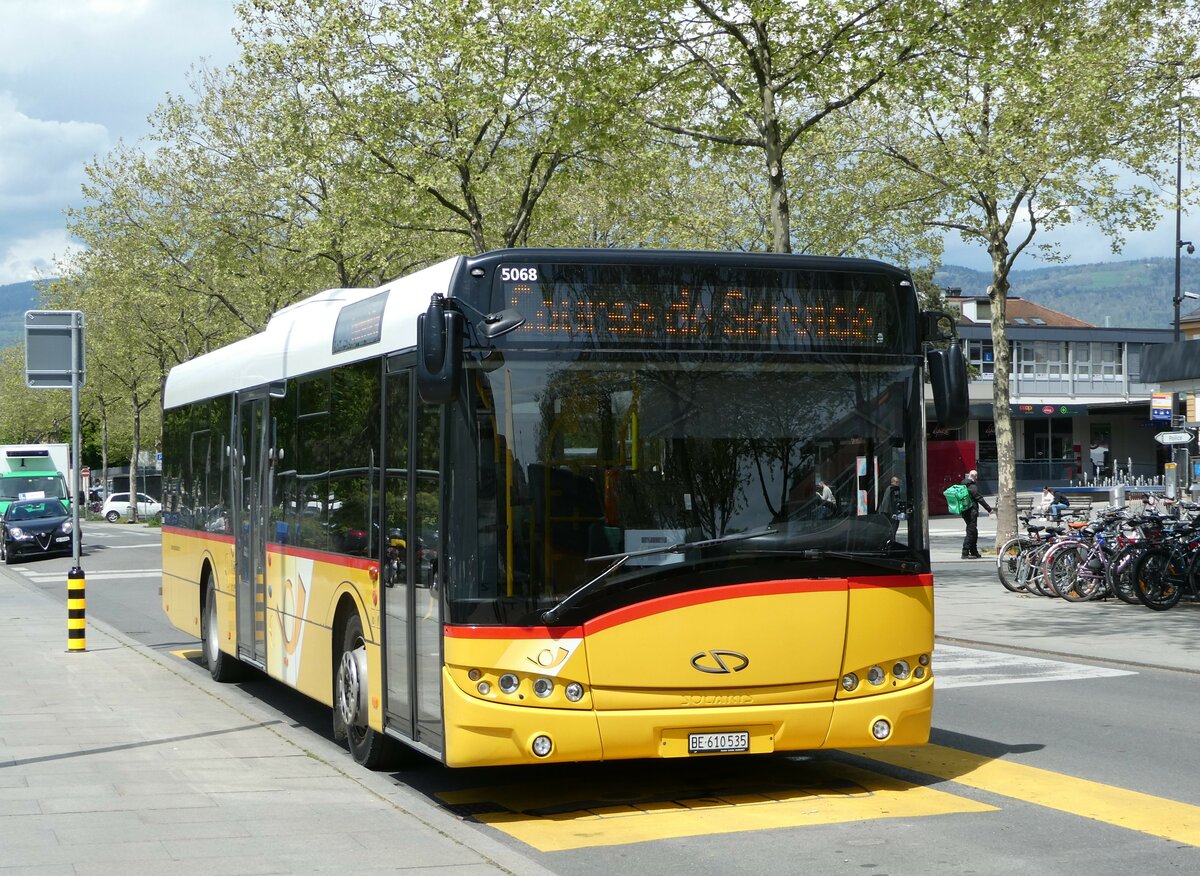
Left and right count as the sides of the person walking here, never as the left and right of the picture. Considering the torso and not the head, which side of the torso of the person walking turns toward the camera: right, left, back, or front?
right

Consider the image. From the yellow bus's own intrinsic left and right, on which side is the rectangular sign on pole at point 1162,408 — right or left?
on its left

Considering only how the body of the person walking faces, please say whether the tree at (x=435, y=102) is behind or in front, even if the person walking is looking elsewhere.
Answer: behind

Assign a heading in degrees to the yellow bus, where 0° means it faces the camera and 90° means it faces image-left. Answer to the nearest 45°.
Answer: approximately 315°

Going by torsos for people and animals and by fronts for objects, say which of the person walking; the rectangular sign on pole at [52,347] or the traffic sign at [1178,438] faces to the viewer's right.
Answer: the person walking

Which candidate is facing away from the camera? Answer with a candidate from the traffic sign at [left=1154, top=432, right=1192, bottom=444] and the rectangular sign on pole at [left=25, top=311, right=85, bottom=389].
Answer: the rectangular sign on pole

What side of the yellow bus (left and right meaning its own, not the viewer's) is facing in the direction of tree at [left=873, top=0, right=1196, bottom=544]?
left

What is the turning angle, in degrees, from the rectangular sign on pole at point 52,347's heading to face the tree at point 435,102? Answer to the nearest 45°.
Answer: approximately 45° to its right

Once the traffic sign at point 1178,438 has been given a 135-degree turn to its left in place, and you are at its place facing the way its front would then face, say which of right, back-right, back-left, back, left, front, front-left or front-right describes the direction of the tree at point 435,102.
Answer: back-left

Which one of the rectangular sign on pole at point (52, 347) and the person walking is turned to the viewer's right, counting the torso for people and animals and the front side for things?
the person walking

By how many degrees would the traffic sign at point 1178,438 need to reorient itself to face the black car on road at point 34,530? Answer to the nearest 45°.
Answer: approximately 90° to its right

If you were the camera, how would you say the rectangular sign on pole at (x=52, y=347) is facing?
facing away from the viewer

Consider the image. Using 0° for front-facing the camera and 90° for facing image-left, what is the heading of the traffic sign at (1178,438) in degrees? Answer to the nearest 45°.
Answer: approximately 0°
